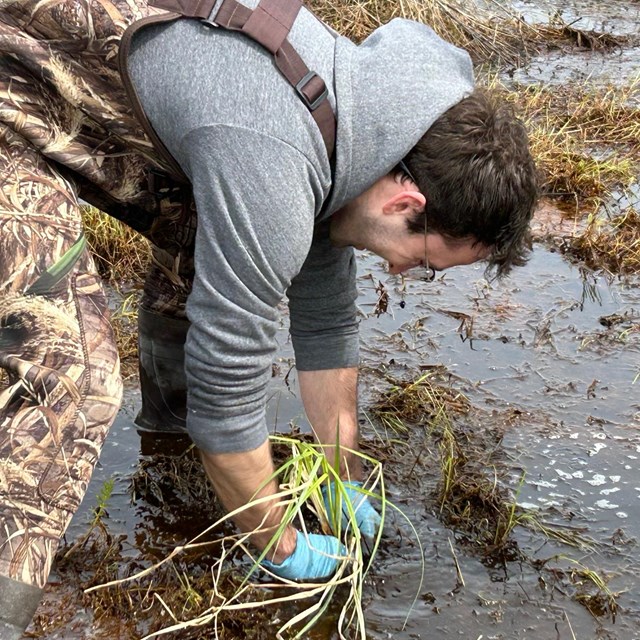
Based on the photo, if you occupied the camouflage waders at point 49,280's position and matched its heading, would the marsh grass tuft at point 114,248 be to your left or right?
on your left

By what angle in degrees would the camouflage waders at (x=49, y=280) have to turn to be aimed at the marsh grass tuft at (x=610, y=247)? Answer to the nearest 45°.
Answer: approximately 45° to its left

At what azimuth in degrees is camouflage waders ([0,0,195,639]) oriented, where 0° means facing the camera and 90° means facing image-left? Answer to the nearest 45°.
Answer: approximately 270°
